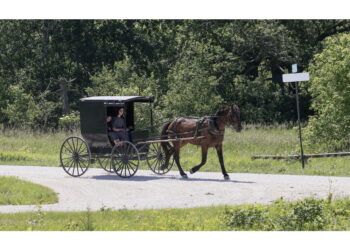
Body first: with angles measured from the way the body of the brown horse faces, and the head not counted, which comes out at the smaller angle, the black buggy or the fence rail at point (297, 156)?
the fence rail

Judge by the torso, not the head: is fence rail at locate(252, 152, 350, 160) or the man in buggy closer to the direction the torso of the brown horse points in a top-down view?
the fence rail

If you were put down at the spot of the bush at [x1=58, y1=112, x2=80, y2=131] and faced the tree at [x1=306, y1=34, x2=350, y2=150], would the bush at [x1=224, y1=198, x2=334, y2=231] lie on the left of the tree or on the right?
right

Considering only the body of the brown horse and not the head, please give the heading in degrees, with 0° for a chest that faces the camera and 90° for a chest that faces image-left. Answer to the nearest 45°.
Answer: approximately 270°

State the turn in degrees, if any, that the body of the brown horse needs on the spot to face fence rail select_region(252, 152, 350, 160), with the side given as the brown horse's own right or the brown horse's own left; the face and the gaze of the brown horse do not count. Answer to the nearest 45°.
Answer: approximately 45° to the brown horse's own left

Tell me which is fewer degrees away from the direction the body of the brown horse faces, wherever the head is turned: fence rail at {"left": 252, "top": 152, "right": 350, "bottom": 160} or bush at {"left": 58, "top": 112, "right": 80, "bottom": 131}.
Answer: the fence rail

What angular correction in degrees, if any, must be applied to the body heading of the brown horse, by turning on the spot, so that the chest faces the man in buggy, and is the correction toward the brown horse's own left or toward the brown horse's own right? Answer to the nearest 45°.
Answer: approximately 180°

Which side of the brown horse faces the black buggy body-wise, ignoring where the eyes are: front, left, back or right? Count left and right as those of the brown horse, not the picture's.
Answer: back

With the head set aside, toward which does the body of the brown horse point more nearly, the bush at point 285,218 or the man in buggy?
the bush
